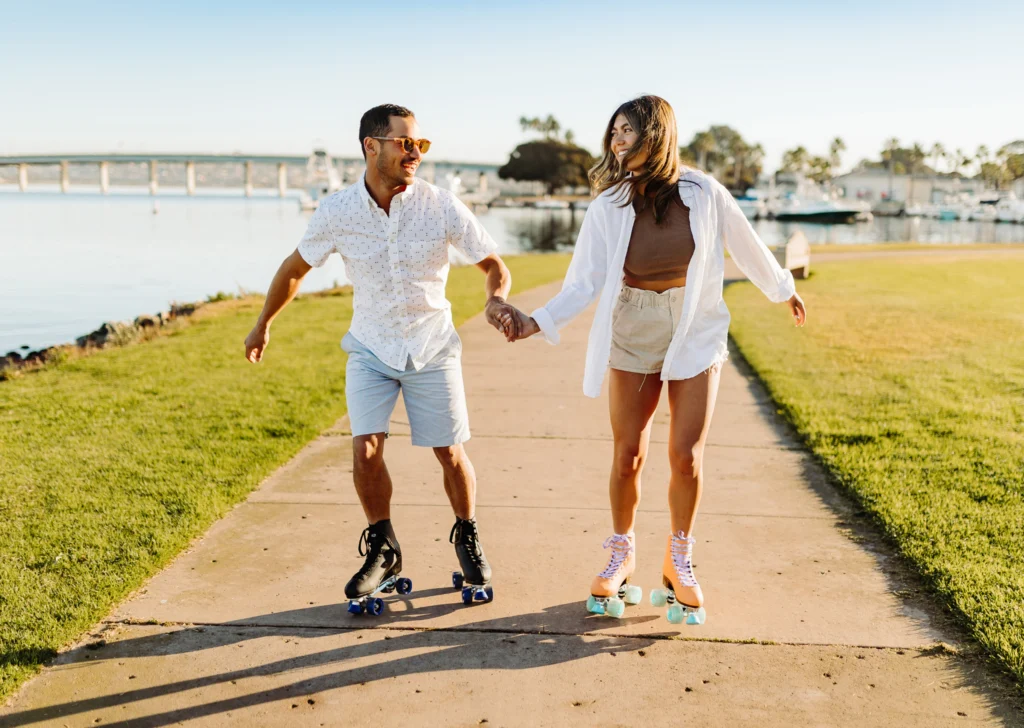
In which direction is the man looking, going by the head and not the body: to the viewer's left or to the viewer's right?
to the viewer's right

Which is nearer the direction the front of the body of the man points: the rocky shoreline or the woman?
the woman

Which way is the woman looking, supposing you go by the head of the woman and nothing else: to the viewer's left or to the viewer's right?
to the viewer's left

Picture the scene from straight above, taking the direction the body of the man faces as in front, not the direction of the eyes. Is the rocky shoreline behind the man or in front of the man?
behind

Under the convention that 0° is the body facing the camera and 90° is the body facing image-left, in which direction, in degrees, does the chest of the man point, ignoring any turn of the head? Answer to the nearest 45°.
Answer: approximately 0°

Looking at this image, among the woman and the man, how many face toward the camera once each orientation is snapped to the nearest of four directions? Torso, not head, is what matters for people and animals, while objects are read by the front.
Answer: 2

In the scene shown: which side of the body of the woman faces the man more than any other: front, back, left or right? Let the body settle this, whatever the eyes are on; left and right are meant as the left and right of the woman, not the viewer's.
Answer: right

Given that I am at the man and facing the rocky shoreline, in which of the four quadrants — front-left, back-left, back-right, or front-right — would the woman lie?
back-right

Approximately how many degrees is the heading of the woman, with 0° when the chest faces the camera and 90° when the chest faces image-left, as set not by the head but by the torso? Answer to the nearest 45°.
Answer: approximately 0°
